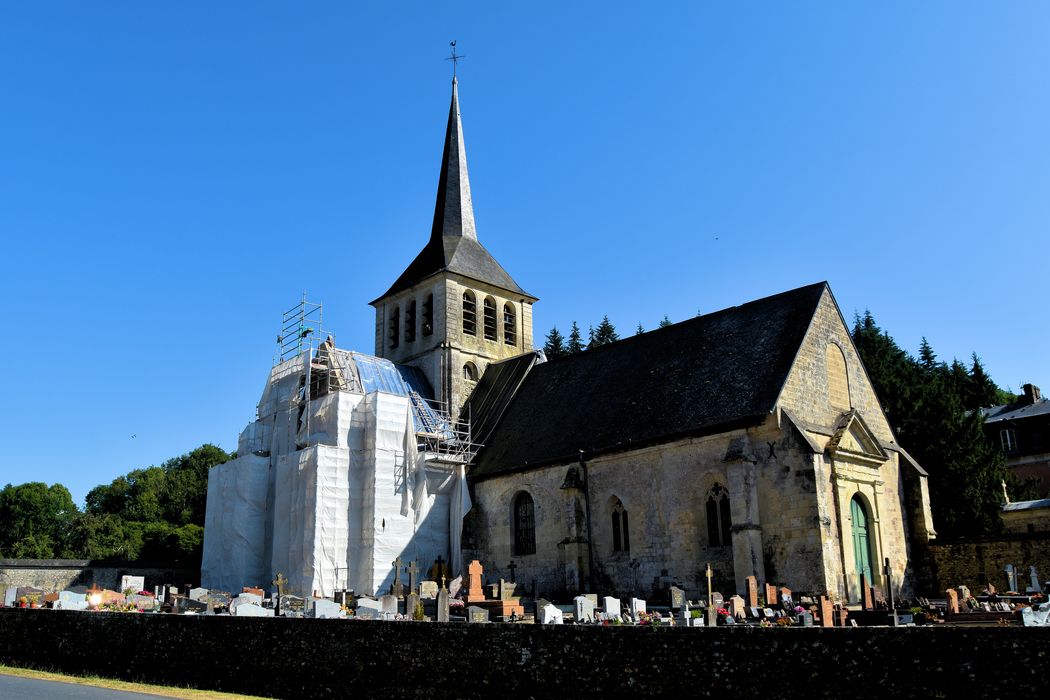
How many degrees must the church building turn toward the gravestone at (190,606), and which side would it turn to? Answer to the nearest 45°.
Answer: approximately 135° to its right

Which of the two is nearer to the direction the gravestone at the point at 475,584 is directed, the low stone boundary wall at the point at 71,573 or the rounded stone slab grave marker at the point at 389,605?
the rounded stone slab grave marker

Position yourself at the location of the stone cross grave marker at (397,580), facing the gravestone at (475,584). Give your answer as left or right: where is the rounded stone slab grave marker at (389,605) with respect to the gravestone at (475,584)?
right

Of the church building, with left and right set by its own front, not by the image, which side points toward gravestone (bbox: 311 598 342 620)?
right

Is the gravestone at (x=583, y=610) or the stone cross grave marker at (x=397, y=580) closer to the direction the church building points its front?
the gravestone

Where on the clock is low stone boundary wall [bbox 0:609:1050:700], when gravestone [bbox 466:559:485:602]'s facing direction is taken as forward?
The low stone boundary wall is roughly at 12 o'clock from the gravestone.

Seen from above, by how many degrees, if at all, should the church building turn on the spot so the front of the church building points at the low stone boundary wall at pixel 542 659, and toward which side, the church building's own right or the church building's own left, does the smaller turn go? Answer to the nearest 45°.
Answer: approximately 45° to the church building's own right

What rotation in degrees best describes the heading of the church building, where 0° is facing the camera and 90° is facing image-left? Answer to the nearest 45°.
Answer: approximately 315°

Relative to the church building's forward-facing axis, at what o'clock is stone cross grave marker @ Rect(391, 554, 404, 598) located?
The stone cross grave marker is roughly at 5 o'clock from the church building.

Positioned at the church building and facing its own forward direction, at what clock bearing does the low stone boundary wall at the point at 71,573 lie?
The low stone boundary wall is roughly at 5 o'clock from the church building.

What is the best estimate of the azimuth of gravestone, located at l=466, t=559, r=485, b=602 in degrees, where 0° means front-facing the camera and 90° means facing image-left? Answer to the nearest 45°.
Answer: approximately 0°
